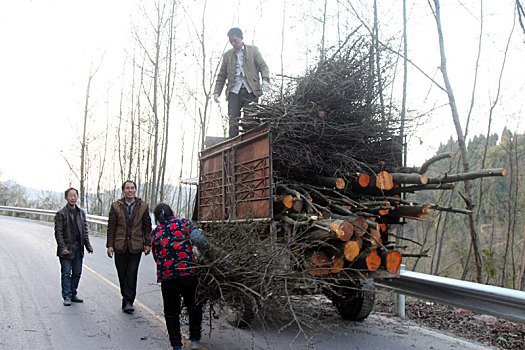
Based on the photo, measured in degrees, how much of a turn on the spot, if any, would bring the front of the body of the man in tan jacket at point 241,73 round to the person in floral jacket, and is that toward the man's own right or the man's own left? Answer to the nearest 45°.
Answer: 0° — they already face them

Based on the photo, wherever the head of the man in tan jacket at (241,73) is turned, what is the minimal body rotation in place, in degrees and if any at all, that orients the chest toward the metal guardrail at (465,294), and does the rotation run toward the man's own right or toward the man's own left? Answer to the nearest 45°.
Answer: approximately 45° to the man's own left

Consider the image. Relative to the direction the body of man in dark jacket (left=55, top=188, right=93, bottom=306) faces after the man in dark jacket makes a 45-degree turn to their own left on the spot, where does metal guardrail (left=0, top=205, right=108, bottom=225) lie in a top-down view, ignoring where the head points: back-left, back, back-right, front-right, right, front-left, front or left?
left

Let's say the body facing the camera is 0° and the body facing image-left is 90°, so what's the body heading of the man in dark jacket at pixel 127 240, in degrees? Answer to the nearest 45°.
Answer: approximately 0°

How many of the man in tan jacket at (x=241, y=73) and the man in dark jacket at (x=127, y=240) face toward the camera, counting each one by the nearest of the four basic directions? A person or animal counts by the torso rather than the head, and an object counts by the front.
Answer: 2

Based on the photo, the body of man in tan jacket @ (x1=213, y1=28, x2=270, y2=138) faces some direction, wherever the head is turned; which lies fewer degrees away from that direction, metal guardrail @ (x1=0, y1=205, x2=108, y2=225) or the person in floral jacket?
the person in floral jacket

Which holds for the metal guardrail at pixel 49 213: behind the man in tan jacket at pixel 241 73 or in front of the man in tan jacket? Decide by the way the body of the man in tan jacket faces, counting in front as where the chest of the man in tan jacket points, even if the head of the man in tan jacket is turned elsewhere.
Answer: behind

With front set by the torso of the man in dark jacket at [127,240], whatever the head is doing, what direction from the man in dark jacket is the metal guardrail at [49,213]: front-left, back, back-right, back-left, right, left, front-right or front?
back

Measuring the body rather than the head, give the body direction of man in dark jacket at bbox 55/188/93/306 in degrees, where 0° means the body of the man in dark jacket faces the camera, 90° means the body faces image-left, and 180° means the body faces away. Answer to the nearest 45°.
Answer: approximately 315°
